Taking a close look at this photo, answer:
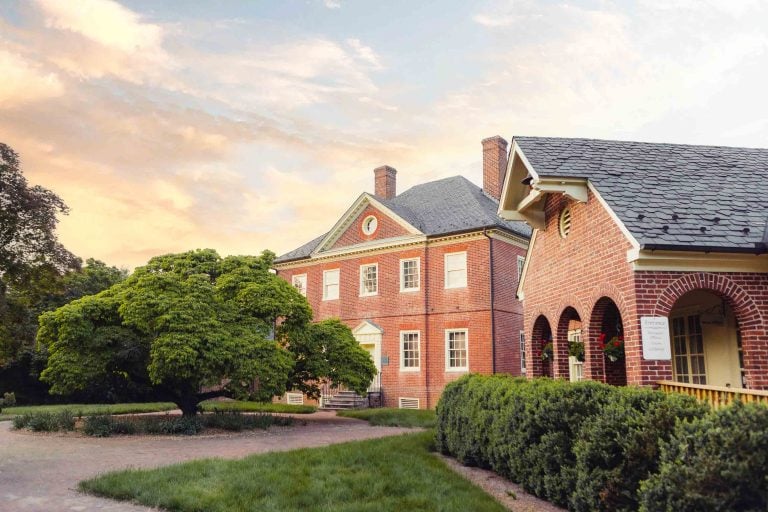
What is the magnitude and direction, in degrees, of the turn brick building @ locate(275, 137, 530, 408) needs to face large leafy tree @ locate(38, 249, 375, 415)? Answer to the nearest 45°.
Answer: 0° — it already faces it

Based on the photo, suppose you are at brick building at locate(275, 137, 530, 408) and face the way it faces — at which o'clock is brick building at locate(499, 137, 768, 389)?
brick building at locate(499, 137, 768, 389) is roughly at 10 o'clock from brick building at locate(275, 137, 530, 408).

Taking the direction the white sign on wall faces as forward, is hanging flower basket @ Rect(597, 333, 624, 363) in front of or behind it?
behind

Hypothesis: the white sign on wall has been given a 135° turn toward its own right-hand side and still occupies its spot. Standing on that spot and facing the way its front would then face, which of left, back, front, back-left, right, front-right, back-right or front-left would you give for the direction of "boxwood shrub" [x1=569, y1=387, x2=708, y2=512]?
back-left

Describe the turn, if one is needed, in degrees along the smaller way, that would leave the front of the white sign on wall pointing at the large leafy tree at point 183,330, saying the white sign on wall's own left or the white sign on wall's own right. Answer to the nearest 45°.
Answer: approximately 90° to the white sign on wall's own right

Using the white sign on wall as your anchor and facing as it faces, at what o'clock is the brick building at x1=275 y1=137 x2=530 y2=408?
The brick building is roughly at 5 o'clock from the white sign on wall.

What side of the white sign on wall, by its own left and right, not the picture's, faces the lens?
front

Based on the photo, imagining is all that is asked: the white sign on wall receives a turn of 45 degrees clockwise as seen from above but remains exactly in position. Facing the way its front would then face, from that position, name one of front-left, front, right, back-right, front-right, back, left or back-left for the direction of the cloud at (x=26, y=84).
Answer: front-right

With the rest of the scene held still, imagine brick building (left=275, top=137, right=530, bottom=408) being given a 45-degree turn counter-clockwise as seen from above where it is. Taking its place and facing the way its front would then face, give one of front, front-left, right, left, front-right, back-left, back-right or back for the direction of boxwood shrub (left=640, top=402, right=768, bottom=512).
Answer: front

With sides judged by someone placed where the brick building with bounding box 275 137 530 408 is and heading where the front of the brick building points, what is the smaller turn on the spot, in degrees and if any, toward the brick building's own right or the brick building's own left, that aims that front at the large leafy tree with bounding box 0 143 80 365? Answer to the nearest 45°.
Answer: approximately 45° to the brick building's own right

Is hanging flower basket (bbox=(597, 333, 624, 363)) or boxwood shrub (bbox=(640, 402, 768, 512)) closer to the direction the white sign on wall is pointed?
the boxwood shrub

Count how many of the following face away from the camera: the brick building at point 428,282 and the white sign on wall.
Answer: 0

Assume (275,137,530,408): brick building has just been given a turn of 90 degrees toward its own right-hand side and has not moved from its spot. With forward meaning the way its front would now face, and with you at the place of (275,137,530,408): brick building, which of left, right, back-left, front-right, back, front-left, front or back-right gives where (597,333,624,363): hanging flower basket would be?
back-left

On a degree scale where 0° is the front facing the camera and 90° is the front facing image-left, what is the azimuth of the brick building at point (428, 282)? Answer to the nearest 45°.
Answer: approximately 45°

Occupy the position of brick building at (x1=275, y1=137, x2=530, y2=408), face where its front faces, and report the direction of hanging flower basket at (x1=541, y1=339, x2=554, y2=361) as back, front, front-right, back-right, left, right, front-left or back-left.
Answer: front-left
